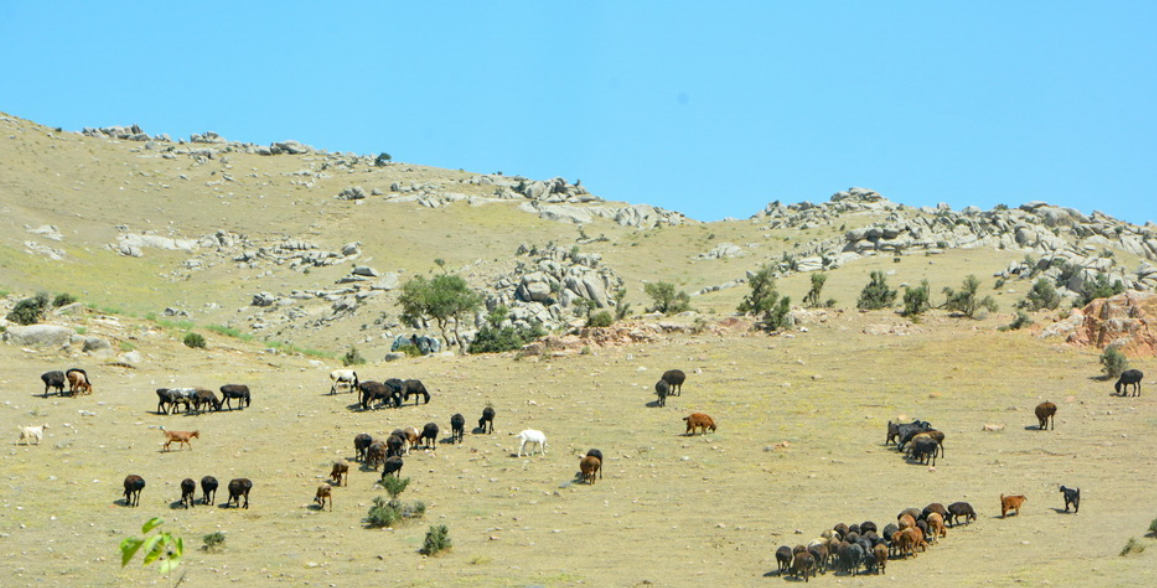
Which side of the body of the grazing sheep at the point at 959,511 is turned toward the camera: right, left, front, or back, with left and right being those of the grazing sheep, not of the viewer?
right

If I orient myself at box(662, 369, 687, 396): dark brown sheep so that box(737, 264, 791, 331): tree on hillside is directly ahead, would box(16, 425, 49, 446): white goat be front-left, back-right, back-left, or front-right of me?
back-left

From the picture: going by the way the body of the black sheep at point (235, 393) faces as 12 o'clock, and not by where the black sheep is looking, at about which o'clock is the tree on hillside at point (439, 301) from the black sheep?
The tree on hillside is roughly at 10 o'clock from the black sheep.

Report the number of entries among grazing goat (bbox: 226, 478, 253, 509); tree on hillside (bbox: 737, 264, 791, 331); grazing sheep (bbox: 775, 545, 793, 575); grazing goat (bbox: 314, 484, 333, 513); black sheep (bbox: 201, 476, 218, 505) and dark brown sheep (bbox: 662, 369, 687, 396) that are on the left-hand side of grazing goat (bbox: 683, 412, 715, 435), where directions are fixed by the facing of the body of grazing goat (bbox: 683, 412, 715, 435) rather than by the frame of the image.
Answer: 2

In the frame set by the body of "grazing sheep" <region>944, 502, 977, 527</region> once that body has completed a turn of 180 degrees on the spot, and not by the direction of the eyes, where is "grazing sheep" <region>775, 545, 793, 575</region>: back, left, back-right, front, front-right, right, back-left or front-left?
front-left
